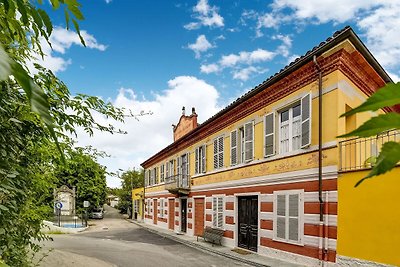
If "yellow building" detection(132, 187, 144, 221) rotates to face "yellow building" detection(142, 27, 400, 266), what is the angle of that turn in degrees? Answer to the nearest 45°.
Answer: approximately 45° to its left

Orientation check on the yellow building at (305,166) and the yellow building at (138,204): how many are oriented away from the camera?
0

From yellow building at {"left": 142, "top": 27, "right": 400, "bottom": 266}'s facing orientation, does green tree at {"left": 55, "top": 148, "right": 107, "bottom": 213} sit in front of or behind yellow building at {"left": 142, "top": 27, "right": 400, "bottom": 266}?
in front

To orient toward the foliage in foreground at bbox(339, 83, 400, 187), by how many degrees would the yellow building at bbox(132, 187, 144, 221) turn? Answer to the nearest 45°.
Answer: approximately 45° to its left

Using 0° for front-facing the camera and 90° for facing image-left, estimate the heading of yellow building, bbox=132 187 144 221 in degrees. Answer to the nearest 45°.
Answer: approximately 45°

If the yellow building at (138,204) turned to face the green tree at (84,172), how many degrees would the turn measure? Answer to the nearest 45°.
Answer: approximately 45° to its left

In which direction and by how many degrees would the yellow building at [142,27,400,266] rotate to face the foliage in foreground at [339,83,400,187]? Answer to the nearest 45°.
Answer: approximately 45° to its left

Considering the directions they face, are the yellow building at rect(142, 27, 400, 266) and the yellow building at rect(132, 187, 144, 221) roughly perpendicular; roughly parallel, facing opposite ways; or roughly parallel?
roughly parallel

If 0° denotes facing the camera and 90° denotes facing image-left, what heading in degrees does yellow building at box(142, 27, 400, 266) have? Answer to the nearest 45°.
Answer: approximately 45°
